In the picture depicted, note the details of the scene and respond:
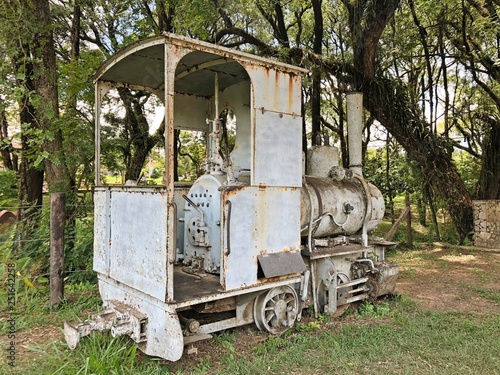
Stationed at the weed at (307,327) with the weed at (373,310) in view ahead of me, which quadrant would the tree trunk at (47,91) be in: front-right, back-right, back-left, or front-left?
back-left

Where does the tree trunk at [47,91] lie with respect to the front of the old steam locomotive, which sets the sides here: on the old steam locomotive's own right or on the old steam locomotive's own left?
on the old steam locomotive's own left

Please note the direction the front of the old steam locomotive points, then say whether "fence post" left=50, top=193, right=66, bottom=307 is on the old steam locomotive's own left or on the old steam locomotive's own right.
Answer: on the old steam locomotive's own left

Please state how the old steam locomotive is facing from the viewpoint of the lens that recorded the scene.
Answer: facing away from the viewer and to the right of the viewer

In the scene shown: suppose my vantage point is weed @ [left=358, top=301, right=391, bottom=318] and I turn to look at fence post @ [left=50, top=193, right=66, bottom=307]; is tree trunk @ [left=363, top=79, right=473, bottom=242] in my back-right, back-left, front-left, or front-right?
back-right

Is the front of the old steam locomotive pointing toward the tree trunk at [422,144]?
yes

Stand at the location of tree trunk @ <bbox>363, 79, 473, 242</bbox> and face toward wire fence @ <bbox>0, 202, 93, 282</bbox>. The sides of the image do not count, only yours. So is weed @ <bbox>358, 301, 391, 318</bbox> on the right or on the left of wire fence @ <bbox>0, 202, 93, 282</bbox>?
left

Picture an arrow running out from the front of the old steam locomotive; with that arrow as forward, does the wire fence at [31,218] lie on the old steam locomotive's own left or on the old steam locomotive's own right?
on the old steam locomotive's own left
